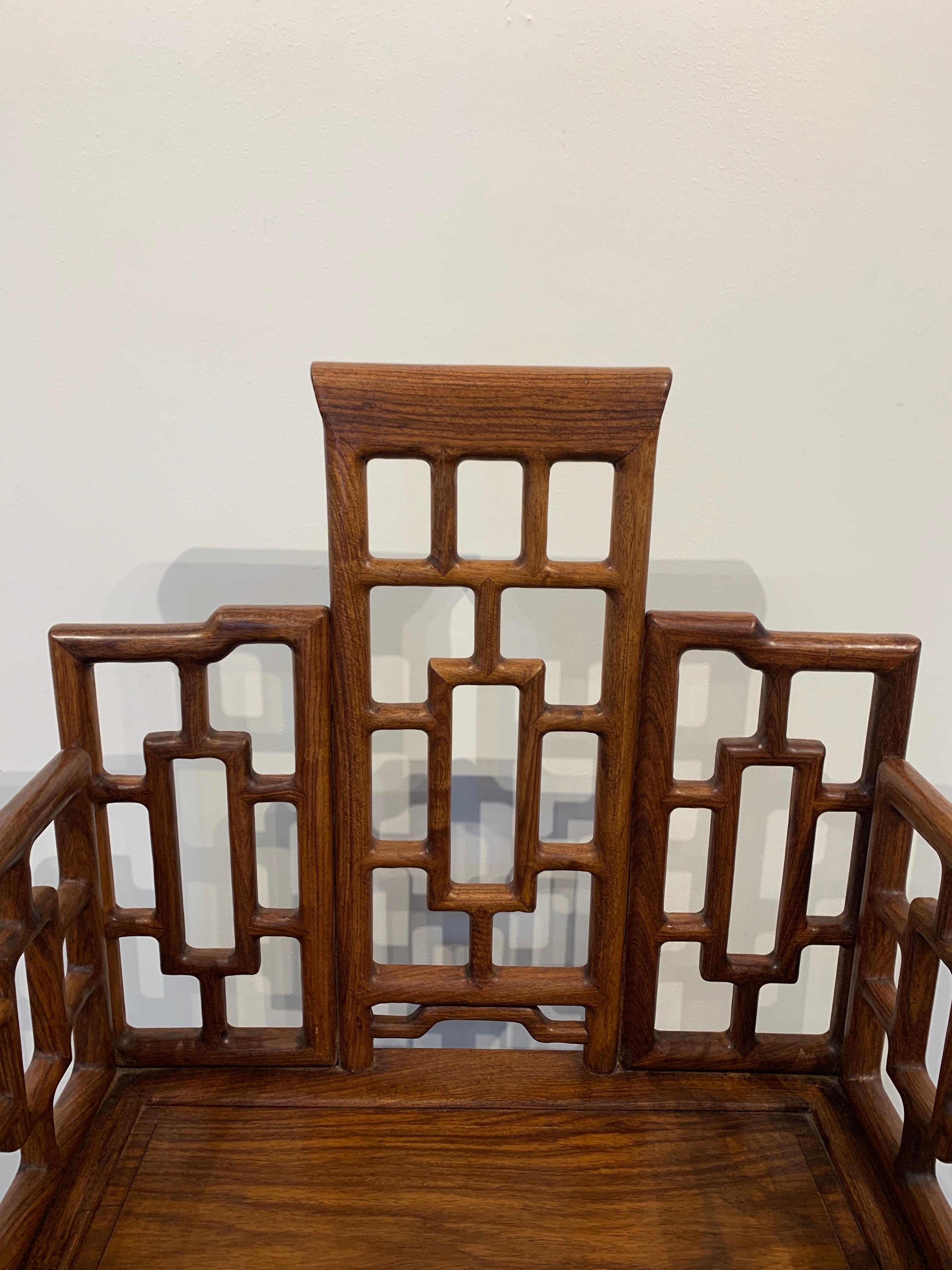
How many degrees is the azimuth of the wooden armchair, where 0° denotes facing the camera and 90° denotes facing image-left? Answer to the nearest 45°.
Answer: approximately 0°
